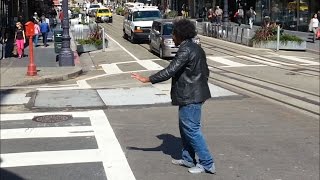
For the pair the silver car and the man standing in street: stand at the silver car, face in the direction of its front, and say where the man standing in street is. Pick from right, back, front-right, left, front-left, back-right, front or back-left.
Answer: front-right

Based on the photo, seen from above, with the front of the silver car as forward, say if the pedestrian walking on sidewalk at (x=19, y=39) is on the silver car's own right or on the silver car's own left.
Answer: on the silver car's own right

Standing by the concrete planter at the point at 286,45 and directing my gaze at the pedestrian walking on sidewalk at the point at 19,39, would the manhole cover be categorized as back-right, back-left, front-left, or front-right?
front-left

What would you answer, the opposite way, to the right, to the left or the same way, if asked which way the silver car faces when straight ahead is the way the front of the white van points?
the same way

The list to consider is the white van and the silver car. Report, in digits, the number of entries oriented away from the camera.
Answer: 0

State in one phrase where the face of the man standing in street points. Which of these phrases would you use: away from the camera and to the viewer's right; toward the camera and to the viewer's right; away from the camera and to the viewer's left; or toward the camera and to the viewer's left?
away from the camera and to the viewer's left

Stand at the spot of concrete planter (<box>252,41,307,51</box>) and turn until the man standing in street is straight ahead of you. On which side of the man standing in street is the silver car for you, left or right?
right

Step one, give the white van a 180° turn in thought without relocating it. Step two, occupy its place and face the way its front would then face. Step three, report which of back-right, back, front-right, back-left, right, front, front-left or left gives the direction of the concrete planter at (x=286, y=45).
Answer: back

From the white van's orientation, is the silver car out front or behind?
out front

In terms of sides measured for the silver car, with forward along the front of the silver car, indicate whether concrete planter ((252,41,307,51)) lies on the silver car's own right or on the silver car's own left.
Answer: on the silver car's own left

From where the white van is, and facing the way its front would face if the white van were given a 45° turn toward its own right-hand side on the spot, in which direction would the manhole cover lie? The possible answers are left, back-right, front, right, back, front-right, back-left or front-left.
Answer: front

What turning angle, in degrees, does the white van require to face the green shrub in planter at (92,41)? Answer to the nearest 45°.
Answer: approximately 90° to its right

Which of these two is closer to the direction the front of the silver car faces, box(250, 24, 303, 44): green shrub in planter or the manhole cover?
the manhole cover

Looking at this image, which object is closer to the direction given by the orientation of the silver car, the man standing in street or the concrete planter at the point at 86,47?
the man standing in street
